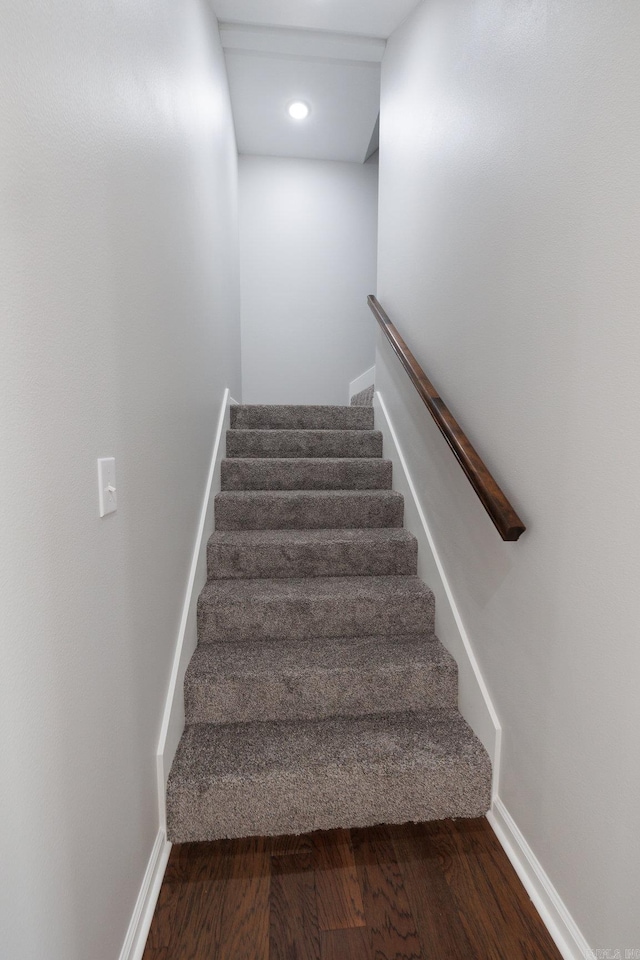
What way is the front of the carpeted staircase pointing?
toward the camera

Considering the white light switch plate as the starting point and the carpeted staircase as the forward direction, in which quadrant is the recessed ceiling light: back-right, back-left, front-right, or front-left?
front-left

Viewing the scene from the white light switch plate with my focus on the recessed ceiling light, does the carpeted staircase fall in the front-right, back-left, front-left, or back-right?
front-right

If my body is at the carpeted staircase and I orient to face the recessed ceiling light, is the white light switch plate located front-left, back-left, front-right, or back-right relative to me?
back-left

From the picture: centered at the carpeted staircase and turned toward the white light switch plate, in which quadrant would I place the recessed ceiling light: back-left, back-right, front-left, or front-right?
back-right
